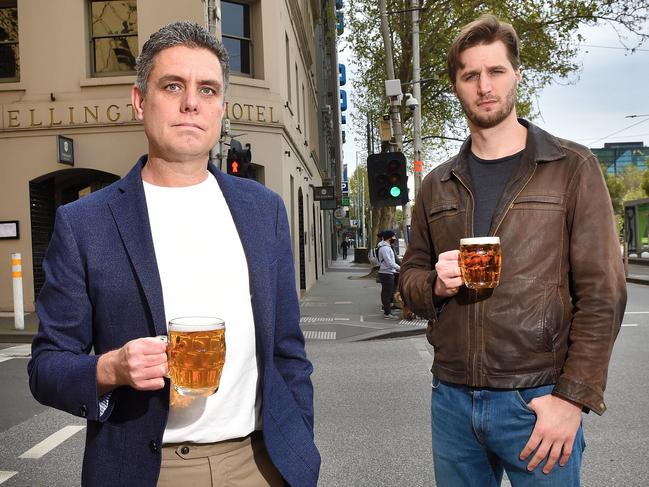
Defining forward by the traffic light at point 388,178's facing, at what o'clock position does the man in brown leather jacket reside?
The man in brown leather jacket is roughly at 12 o'clock from the traffic light.

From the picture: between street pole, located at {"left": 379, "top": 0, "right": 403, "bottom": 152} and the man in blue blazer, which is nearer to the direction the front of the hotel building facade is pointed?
the man in blue blazer

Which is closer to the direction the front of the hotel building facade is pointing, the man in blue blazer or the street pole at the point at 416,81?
the man in blue blazer

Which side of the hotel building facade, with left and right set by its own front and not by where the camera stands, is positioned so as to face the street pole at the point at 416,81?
left

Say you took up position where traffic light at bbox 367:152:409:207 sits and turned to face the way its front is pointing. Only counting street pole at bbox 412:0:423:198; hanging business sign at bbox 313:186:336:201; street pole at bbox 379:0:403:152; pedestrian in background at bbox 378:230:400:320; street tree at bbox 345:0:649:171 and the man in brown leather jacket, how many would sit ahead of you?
1

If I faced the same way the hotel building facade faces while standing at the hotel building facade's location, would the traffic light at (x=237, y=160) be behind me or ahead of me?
ahead

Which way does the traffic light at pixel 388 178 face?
toward the camera

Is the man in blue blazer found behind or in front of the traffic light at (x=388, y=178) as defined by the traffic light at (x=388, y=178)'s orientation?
in front

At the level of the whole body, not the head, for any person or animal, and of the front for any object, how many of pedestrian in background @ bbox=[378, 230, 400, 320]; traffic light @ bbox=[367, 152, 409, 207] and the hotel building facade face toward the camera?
2

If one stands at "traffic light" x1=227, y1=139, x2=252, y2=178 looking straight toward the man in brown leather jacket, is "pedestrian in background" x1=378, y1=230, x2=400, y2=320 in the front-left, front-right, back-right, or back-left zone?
back-left
